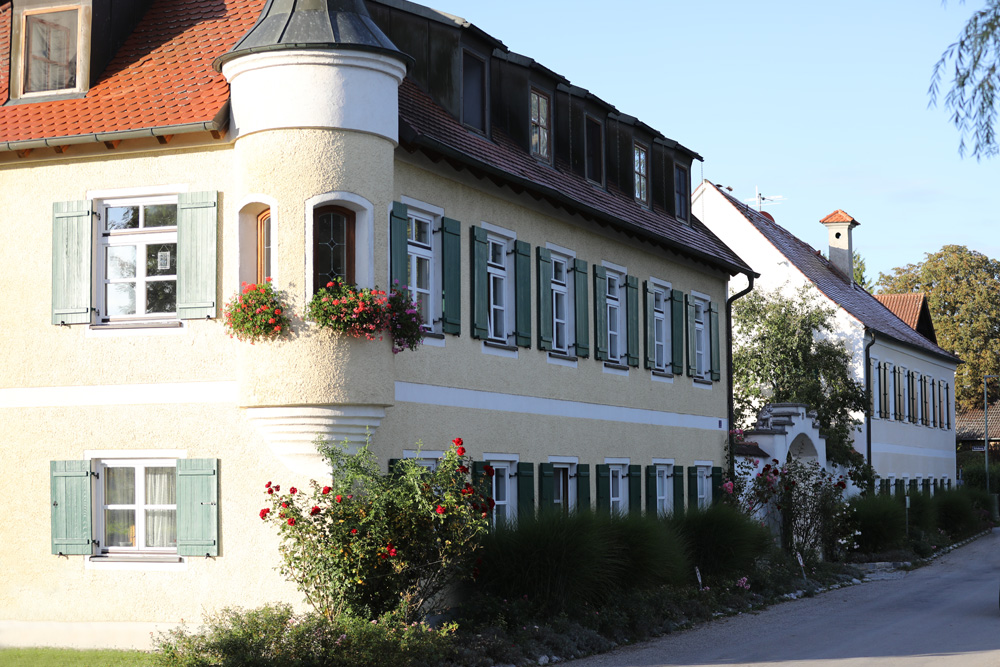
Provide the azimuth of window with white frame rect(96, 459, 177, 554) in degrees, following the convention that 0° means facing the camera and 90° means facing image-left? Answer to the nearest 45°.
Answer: approximately 0°

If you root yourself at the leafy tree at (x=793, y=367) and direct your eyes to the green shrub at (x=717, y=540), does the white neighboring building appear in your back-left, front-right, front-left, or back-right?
back-left

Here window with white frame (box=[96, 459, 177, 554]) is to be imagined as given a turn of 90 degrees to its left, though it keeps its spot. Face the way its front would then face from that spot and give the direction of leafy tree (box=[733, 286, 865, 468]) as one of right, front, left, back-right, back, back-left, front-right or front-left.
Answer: front-left

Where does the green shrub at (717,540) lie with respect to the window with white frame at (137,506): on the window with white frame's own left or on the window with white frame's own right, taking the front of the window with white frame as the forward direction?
on the window with white frame's own left

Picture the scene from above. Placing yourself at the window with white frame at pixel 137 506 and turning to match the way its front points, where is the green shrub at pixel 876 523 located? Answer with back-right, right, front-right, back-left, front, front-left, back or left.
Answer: back-left
